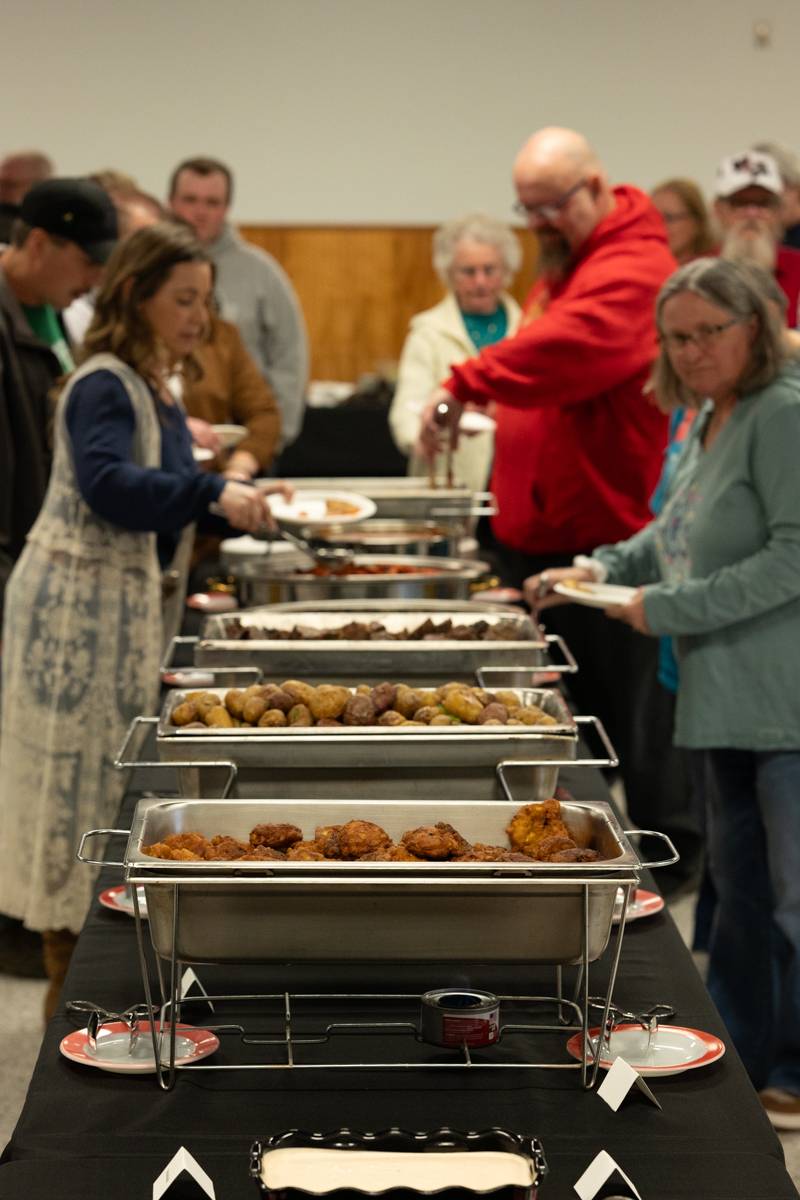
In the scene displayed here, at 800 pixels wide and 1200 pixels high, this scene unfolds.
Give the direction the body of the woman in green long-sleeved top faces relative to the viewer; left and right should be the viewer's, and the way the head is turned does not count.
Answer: facing the viewer and to the left of the viewer

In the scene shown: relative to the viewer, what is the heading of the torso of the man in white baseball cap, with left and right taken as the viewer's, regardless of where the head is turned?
facing the viewer

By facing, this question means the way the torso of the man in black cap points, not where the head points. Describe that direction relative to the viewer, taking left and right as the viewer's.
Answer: facing to the right of the viewer

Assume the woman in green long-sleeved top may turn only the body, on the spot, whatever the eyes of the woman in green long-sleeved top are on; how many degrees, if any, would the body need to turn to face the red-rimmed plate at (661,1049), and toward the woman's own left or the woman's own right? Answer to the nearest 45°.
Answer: approximately 45° to the woman's own left

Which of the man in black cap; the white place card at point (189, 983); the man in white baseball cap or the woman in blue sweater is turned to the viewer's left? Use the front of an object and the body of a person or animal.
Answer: the white place card

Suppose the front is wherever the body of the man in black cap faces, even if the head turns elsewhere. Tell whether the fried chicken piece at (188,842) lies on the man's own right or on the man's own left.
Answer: on the man's own right

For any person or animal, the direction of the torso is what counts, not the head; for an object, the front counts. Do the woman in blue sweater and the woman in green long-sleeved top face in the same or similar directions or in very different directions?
very different directions

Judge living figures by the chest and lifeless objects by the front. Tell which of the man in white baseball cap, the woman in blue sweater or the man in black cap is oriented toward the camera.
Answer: the man in white baseball cap

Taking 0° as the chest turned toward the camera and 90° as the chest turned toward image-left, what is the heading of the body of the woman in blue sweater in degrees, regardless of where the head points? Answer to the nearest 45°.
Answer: approximately 270°

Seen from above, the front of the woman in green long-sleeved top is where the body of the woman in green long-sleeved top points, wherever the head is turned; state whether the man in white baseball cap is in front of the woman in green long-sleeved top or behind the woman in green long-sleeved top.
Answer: behind

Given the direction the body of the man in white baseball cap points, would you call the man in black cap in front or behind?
in front
